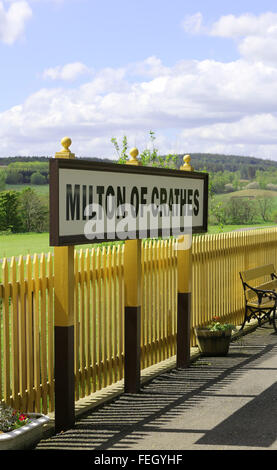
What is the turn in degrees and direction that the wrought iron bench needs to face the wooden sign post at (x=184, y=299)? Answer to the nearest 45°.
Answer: approximately 45° to its right

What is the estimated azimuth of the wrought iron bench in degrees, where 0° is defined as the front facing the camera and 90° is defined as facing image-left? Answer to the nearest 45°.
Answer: approximately 315°

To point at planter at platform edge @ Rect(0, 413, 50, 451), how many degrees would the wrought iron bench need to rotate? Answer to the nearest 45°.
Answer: approximately 45° to its right

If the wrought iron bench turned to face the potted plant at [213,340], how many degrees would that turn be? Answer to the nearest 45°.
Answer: approximately 45° to its right

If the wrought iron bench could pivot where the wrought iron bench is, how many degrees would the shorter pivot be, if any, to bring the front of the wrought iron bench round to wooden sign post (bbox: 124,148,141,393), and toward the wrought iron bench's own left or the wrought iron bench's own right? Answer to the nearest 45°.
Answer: approximately 45° to the wrought iron bench's own right

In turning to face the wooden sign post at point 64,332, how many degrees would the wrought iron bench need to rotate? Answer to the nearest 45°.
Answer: approximately 45° to its right
